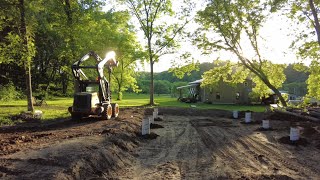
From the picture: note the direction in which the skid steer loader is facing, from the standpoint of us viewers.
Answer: facing away from the viewer and to the right of the viewer

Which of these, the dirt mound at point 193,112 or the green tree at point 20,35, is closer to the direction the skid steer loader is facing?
the dirt mound

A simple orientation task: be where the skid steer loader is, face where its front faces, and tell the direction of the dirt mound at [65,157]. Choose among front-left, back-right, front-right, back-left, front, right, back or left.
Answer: back-right
